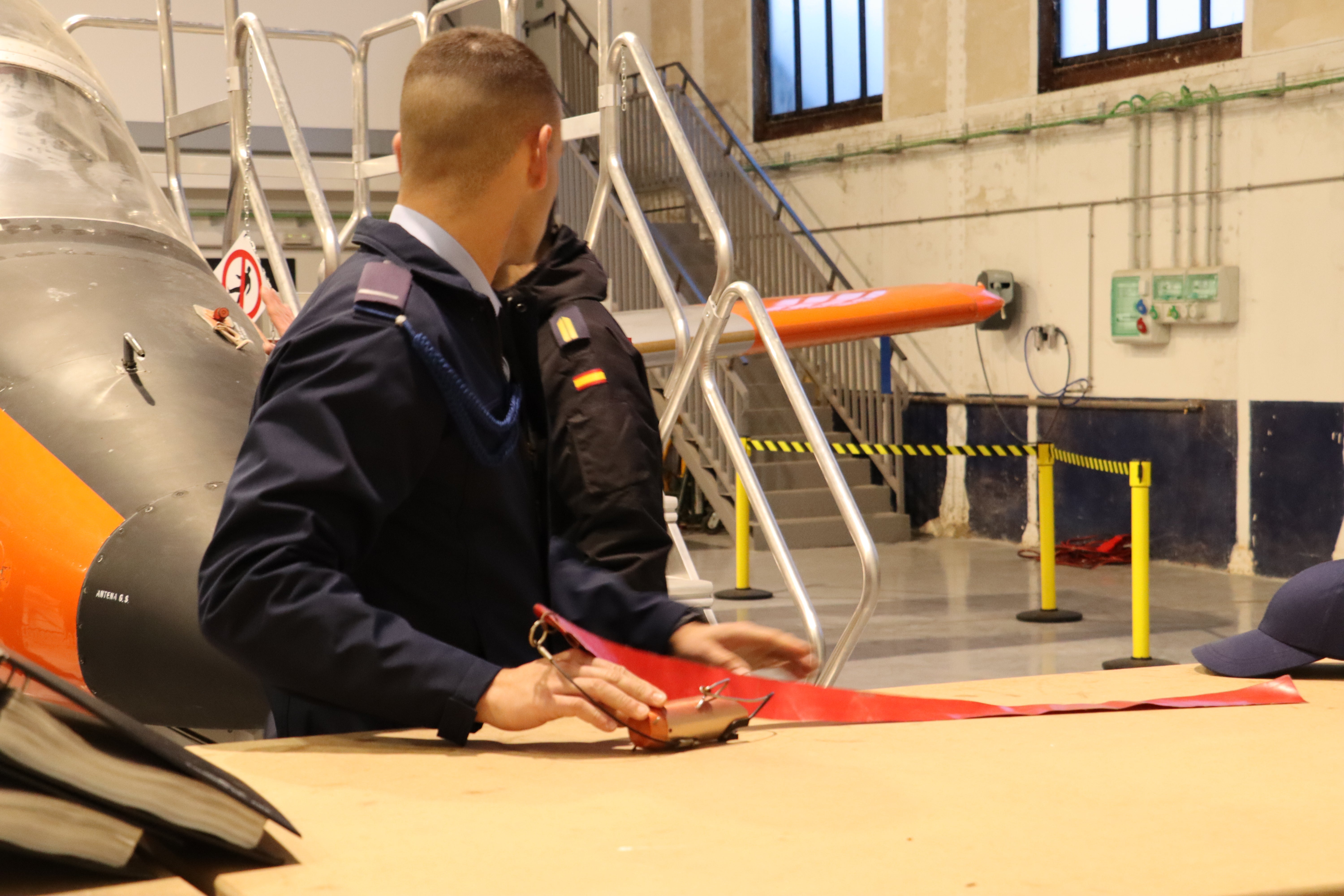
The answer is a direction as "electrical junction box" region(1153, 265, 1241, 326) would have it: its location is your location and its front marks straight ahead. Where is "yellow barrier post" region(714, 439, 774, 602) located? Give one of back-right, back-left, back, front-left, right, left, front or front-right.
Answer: front

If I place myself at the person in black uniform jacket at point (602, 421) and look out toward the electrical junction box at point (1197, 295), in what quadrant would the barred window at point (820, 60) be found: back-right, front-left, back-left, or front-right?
front-left

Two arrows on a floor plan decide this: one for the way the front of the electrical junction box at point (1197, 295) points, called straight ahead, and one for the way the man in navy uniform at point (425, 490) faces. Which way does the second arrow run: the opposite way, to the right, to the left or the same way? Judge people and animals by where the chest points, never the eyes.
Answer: the opposite way

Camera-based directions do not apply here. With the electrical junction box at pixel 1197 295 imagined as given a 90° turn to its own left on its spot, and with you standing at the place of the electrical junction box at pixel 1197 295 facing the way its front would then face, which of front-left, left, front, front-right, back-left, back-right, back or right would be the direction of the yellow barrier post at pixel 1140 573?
front-right

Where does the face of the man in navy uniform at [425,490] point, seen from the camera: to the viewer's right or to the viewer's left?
to the viewer's right

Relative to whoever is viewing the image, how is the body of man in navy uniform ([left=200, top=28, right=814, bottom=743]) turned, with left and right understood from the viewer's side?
facing to the right of the viewer

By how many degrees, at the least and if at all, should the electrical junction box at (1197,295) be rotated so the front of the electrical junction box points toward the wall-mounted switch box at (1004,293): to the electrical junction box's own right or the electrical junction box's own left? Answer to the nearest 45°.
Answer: approximately 90° to the electrical junction box's own right

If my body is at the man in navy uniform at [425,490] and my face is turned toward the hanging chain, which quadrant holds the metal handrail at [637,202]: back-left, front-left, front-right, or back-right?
front-right

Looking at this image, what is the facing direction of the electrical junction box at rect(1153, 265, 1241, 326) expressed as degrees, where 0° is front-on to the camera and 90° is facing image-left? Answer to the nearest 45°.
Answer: approximately 45°
